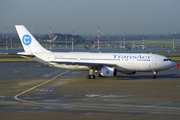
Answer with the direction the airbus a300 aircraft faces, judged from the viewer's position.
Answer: facing to the right of the viewer
